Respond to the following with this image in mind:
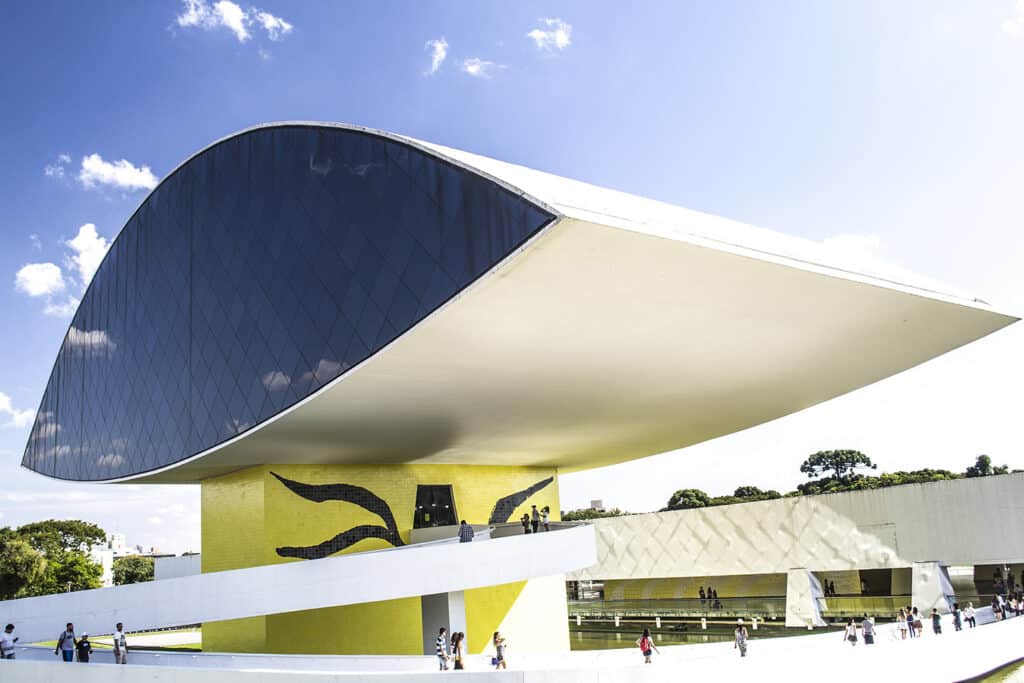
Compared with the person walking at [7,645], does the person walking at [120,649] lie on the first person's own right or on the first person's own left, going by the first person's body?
on the first person's own left

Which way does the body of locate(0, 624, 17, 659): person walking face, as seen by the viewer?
to the viewer's right

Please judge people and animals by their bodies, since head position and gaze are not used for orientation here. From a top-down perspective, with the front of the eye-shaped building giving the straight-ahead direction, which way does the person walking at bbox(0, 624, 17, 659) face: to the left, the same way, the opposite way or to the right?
the opposite way

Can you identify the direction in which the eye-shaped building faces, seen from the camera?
facing the viewer and to the left of the viewer

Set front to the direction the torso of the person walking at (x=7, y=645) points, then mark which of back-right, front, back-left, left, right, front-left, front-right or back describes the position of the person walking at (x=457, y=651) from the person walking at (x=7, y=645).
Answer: front-right
